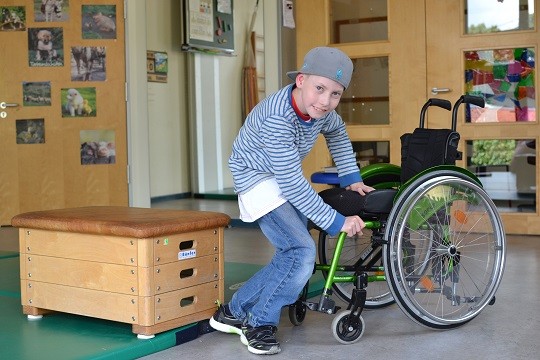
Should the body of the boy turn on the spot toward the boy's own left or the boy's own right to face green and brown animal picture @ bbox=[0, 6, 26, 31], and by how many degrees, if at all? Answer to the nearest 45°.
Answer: approximately 180°

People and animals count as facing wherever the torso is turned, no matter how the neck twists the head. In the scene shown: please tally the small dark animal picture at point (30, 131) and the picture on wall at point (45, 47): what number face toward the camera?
2

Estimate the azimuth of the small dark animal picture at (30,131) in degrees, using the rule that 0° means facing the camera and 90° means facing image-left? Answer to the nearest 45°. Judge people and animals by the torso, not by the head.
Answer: approximately 0°

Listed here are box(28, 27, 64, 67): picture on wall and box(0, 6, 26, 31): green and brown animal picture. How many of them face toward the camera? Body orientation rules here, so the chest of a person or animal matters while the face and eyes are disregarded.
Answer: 2
